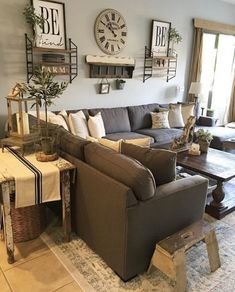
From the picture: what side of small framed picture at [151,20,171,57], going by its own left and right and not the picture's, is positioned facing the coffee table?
front

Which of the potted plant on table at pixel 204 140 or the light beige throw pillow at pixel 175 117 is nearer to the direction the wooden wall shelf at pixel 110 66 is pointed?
the potted plant on table

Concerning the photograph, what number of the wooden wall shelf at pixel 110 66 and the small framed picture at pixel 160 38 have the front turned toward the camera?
2

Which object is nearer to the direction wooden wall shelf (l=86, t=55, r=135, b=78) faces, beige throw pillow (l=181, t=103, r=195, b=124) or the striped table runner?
the striped table runner

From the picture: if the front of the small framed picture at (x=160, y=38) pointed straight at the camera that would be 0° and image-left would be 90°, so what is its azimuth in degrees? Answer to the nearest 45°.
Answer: approximately 0°

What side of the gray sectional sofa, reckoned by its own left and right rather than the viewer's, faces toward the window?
left

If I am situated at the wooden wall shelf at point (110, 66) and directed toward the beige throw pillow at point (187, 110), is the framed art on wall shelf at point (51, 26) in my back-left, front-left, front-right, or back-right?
back-right

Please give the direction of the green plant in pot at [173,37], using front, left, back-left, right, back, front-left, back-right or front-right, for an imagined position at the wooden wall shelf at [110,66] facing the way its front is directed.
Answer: back-left

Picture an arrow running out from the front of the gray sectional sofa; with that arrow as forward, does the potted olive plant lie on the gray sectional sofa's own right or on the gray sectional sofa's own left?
on the gray sectional sofa's own right
